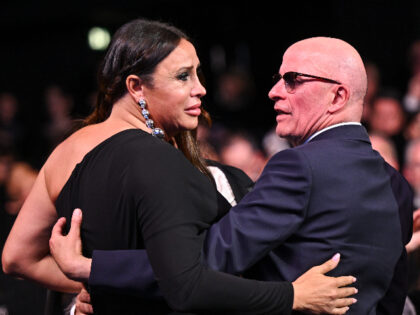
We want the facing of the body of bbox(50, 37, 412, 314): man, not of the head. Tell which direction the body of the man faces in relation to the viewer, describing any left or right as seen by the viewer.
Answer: facing away from the viewer and to the left of the viewer

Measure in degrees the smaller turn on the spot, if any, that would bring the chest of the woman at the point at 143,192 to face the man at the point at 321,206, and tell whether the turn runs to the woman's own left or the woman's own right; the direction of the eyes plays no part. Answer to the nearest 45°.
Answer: approximately 45° to the woman's own right

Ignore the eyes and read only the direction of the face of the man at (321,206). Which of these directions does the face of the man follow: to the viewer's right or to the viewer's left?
to the viewer's left

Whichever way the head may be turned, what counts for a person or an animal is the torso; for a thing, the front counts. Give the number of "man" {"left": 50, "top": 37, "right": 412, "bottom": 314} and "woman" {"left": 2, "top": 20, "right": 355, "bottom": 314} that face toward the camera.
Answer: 0

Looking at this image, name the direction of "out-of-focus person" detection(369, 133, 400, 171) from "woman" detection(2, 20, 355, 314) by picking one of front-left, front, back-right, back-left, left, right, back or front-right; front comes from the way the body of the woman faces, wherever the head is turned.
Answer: front

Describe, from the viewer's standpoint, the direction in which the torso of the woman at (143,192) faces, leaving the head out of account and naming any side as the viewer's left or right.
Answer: facing away from the viewer and to the right of the viewer

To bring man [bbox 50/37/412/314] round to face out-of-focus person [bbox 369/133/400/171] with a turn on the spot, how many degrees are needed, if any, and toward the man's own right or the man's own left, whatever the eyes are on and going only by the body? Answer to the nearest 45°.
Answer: approximately 45° to the man's own right
